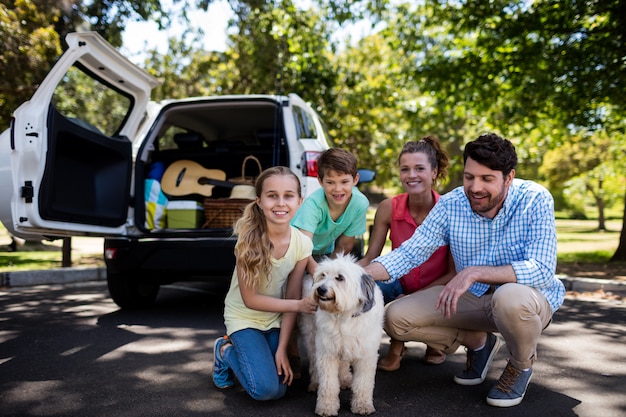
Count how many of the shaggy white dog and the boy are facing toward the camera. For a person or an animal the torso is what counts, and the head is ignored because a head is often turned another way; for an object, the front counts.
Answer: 2

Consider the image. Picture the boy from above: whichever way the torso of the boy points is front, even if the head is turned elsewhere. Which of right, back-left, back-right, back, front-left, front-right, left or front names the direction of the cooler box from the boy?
back-right

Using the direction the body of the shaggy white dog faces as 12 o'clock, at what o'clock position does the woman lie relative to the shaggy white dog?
The woman is roughly at 7 o'clock from the shaggy white dog.

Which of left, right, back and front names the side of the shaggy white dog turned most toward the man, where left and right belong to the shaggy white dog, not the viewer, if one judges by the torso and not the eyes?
left

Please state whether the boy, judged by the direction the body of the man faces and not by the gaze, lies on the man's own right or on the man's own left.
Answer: on the man's own right

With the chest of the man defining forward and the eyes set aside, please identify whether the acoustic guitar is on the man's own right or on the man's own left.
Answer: on the man's own right

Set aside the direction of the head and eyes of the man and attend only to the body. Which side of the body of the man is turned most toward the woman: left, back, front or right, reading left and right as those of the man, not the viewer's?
right

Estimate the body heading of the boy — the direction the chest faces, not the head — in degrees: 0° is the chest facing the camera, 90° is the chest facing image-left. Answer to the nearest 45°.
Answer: approximately 0°
